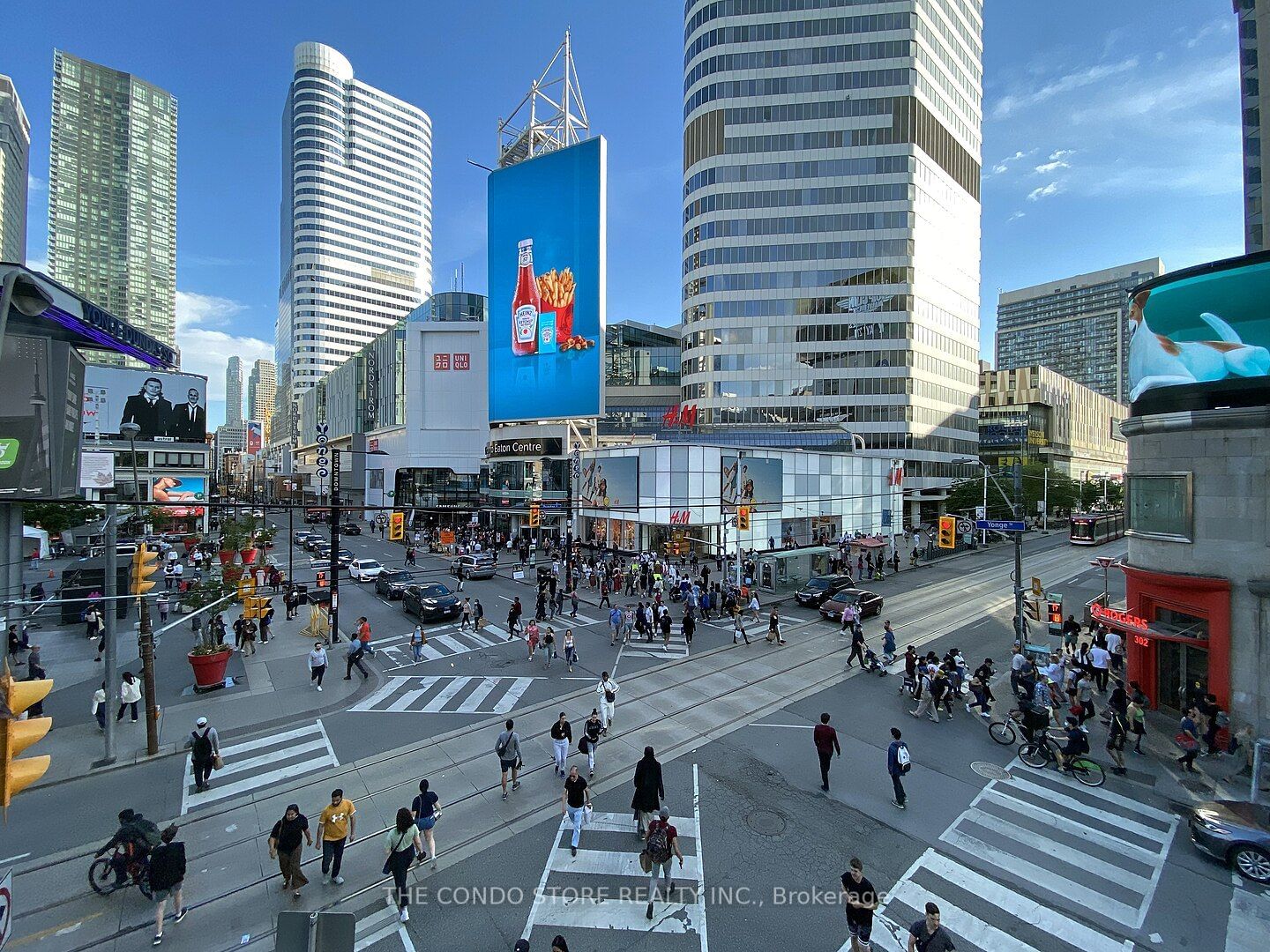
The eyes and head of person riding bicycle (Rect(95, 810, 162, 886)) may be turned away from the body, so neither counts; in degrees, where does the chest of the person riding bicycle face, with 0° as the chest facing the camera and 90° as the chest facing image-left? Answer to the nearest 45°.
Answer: approximately 90°

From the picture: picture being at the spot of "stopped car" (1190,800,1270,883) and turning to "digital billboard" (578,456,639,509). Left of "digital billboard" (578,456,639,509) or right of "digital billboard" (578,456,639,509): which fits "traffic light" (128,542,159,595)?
left

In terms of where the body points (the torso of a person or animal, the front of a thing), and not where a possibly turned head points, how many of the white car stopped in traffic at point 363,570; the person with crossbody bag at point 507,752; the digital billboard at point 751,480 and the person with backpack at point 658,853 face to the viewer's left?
0

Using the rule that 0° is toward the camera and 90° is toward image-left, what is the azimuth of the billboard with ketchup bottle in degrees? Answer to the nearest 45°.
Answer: approximately 45°

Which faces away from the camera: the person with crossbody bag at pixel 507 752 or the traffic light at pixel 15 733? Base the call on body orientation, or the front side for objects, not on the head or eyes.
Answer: the person with crossbody bag

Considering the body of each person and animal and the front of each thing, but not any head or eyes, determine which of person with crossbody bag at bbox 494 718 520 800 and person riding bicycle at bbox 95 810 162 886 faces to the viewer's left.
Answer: the person riding bicycle

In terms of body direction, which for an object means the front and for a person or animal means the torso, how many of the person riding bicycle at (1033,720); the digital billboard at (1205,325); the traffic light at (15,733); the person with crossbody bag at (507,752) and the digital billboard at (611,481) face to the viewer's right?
1

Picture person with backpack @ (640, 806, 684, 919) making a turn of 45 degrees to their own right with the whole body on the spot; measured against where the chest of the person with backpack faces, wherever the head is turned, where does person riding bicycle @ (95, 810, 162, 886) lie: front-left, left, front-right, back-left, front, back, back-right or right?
back-left

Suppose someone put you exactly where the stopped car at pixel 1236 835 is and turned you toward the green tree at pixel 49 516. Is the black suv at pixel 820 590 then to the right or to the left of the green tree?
right

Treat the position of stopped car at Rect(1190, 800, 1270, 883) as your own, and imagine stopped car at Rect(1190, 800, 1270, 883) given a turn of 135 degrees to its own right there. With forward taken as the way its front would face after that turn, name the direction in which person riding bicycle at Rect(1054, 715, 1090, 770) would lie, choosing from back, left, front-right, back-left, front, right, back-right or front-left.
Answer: front-left

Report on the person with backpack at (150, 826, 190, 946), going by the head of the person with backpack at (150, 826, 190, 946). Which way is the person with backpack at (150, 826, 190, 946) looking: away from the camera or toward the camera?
away from the camera

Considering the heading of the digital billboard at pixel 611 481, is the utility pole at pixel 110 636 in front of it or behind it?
in front

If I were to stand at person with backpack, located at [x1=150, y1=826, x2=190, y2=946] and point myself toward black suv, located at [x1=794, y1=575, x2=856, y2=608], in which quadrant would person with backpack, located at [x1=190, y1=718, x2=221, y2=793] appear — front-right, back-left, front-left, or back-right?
front-left
